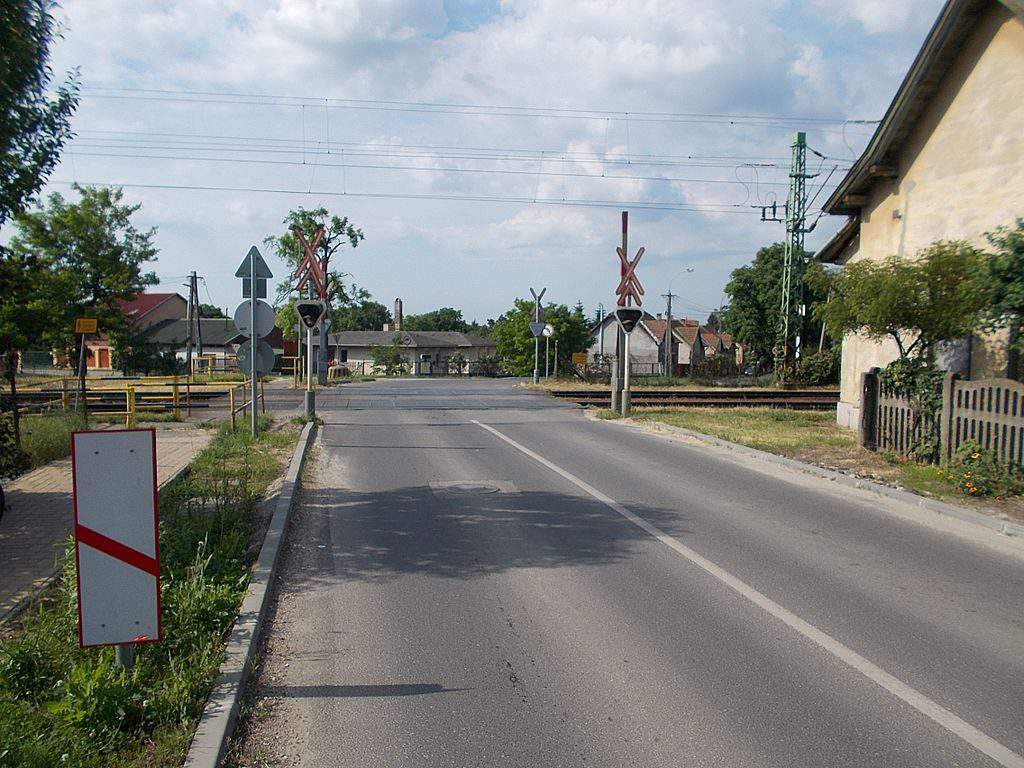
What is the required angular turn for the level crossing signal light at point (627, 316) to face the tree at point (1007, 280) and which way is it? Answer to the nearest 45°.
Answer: approximately 45° to its left

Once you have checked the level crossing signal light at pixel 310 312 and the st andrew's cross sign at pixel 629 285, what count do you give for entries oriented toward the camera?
2

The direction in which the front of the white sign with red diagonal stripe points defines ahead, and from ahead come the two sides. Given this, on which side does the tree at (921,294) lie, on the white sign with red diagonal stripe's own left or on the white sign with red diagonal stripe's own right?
on the white sign with red diagonal stripe's own left

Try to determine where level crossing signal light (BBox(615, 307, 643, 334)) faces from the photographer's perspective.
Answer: facing the viewer

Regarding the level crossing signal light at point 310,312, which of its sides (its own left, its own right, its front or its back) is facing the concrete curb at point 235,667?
front

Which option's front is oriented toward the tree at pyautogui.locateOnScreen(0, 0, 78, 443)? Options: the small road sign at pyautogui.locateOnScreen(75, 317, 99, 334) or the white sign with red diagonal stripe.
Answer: the small road sign

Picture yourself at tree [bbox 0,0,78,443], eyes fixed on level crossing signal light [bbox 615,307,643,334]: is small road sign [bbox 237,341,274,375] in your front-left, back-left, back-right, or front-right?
front-left

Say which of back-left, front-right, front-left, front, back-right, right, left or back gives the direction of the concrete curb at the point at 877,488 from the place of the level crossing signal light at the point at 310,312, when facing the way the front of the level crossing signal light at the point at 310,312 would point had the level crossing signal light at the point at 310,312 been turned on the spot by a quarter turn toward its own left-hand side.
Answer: front-right

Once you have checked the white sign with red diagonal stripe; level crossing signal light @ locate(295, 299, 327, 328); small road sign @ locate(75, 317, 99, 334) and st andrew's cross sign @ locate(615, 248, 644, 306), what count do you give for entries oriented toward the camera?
4

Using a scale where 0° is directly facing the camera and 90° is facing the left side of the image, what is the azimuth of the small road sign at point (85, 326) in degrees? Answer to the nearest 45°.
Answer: approximately 0°

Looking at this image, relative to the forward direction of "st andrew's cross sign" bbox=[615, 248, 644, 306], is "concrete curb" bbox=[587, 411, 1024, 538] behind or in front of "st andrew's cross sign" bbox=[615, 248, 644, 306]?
in front

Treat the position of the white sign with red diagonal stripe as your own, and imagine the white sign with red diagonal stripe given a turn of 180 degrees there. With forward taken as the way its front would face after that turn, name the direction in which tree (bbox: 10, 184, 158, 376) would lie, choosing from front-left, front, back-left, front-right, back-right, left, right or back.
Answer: front

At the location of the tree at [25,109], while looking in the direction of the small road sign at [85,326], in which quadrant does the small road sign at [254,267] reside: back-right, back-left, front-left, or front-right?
front-right

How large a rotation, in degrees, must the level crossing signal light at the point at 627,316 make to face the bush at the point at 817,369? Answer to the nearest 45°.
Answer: approximately 135° to its left

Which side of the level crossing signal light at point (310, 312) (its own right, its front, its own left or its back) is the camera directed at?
front

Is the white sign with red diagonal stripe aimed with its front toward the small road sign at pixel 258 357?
no

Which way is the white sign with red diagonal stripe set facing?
toward the camera
